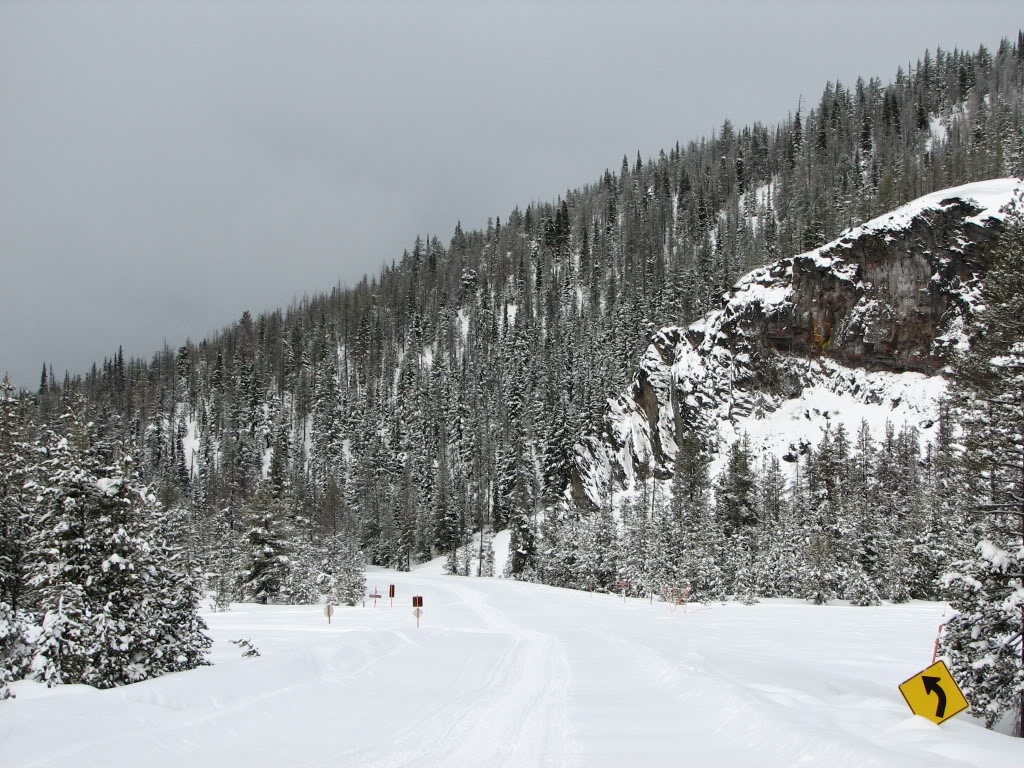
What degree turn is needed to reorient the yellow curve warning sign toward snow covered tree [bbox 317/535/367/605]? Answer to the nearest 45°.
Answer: approximately 135° to its right

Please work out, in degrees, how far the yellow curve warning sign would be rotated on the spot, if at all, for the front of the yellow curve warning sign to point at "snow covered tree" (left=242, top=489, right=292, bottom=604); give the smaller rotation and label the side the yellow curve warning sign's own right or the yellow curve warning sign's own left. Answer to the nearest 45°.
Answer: approximately 135° to the yellow curve warning sign's own right

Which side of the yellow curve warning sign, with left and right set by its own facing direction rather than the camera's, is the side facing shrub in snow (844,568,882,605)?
back

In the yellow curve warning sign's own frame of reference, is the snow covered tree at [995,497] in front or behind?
behind

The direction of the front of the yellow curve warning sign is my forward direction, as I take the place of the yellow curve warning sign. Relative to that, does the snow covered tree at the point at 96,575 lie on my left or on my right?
on my right

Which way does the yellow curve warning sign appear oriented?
toward the camera
